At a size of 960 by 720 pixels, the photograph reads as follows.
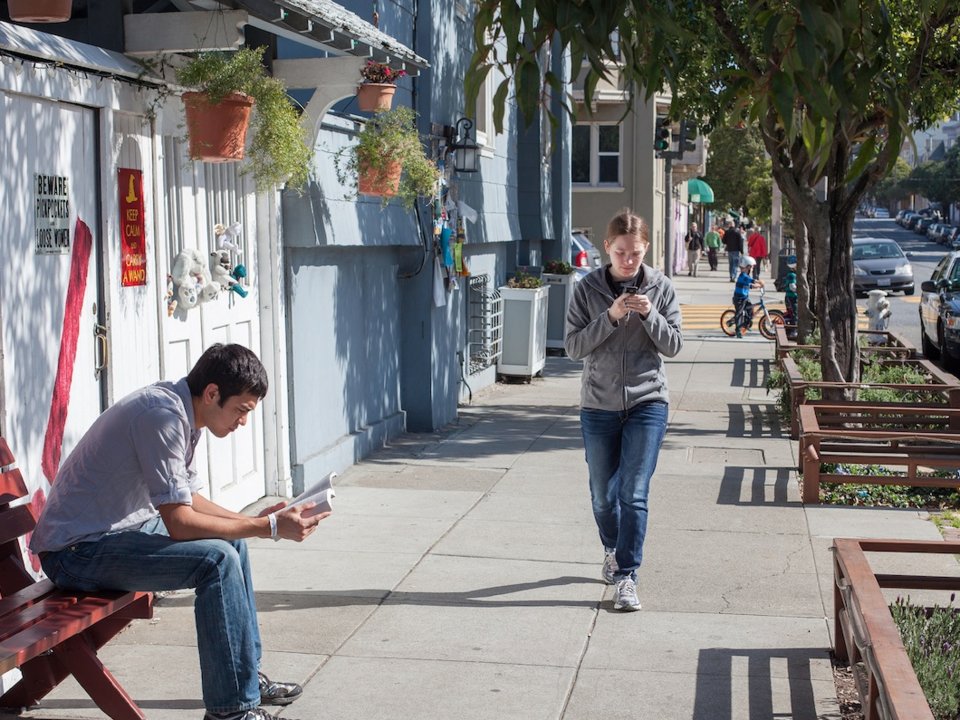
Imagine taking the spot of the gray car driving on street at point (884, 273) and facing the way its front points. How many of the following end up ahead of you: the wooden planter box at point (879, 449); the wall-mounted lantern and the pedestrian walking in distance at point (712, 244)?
2

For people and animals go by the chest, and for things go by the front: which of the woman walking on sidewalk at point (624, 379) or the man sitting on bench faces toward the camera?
the woman walking on sidewalk

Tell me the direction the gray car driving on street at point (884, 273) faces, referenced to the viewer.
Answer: facing the viewer

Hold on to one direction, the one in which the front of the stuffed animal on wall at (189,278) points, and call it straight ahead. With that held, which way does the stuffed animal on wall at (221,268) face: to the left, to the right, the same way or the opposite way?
the same way

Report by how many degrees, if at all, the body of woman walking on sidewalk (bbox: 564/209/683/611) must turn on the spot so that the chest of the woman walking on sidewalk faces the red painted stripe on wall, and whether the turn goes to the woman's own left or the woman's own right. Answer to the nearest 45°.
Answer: approximately 90° to the woman's own right

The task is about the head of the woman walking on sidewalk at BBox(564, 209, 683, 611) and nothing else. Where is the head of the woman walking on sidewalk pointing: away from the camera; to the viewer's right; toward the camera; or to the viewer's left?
toward the camera

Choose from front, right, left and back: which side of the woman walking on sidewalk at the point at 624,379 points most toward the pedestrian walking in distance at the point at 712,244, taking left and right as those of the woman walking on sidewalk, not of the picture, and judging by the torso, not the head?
back

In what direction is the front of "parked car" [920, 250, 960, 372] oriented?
toward the camera

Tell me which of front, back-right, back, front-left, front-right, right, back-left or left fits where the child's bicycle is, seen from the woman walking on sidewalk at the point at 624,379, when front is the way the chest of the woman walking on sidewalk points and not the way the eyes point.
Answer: back

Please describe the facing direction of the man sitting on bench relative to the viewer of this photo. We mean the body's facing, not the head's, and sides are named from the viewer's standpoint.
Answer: facing to the right of the viewer

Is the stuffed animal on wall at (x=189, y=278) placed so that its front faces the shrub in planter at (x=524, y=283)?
no

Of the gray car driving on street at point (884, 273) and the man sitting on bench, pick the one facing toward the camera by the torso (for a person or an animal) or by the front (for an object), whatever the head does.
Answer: the gray car driving on street

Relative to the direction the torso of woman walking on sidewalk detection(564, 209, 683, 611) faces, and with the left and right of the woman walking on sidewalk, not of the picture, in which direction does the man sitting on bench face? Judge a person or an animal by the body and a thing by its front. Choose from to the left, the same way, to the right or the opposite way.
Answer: to the left

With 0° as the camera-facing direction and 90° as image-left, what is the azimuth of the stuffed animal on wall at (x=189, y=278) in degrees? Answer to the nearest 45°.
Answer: approximately 315°

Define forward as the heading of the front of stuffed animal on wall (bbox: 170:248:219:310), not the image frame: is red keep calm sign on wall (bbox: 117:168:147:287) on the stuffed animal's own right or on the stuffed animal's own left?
on the stuffed animal's own right

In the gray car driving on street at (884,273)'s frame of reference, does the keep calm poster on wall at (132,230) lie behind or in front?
in front

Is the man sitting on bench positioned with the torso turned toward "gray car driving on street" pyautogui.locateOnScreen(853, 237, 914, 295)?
no

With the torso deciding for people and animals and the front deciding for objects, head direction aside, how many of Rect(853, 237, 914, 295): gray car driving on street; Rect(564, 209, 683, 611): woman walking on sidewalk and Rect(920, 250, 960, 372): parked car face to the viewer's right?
0

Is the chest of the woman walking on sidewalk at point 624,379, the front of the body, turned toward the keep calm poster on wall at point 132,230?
no
